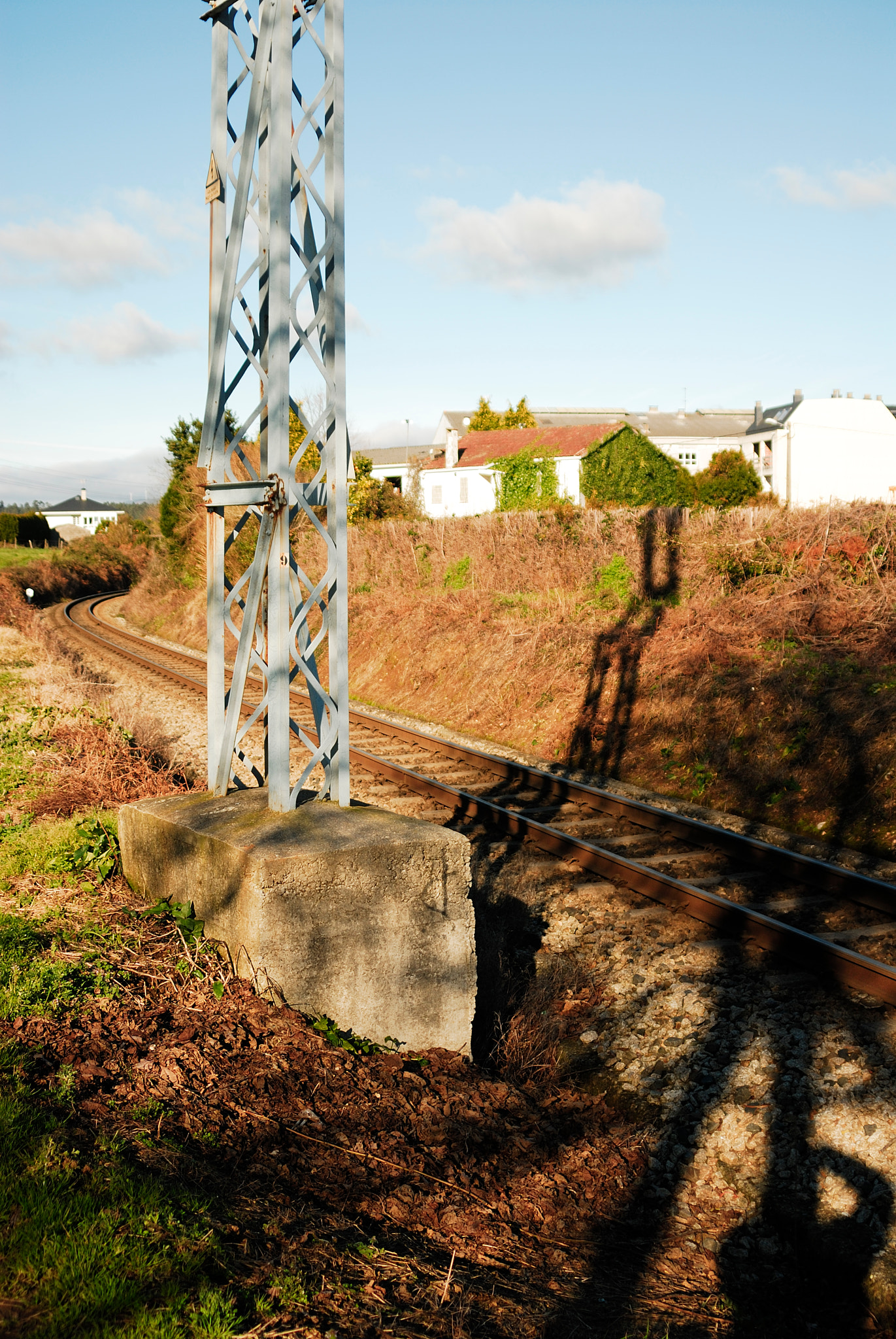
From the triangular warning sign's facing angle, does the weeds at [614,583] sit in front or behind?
behind

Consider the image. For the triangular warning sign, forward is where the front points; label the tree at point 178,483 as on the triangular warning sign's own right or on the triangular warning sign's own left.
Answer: on the triangular warning sign's own right

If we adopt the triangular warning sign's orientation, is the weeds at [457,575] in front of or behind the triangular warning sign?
behind

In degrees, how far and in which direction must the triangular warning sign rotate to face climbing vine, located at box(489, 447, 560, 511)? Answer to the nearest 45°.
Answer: approximately 135° to its right

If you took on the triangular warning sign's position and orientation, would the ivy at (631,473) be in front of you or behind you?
behind

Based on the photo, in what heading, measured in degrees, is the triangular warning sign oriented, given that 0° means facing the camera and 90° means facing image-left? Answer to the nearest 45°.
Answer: approximately 45°

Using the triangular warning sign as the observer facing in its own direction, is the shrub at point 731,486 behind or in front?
behind
